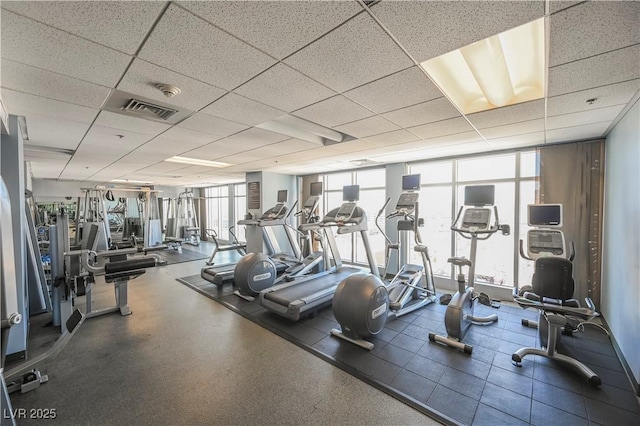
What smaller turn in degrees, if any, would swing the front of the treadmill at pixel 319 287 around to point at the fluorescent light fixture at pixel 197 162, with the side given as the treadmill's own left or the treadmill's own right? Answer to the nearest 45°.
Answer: approximately 90° to the treadmill's own left

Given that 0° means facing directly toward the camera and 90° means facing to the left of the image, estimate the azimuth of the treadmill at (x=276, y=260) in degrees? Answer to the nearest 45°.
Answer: approximately 225°

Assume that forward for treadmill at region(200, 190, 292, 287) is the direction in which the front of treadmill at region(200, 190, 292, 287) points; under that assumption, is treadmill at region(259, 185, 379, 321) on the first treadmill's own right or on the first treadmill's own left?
on the first treadmill's own right

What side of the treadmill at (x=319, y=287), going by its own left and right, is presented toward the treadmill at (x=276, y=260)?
left

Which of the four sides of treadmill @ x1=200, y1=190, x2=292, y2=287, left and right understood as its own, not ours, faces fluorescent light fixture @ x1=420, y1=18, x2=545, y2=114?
right

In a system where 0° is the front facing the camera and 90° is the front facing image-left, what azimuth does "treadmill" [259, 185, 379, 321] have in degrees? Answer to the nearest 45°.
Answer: approximately 225°
